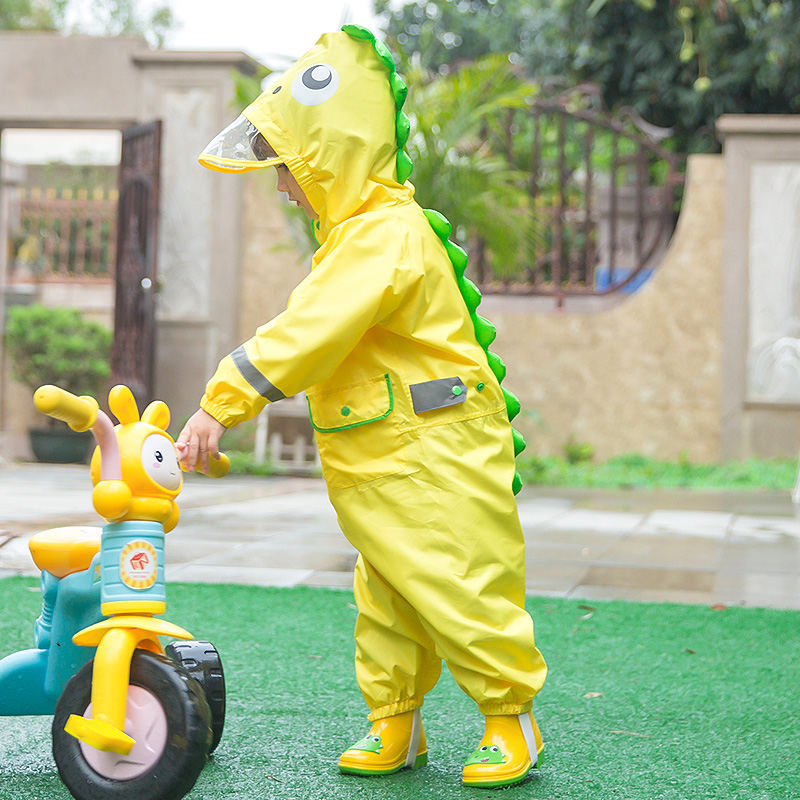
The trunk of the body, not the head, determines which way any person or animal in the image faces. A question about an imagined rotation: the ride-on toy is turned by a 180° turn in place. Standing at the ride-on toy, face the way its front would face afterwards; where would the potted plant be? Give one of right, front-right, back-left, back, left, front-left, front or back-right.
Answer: front-right

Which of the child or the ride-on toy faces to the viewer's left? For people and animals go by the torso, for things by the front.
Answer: the child

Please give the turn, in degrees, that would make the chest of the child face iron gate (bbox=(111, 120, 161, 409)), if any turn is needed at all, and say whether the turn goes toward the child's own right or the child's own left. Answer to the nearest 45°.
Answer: approximately 90° to the child's own right

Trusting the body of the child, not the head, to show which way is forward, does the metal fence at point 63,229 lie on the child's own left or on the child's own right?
on the child's own right

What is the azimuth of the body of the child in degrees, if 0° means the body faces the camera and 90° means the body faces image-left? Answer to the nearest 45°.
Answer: approximately 90°

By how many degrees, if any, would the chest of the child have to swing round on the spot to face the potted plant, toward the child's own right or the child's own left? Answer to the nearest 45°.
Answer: approximately 90° to the child's own right

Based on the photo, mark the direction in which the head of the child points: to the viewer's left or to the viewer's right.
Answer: to the viewer's left

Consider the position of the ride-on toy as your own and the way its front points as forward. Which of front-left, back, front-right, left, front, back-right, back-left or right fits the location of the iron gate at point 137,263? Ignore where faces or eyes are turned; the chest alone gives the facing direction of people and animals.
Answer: back-left

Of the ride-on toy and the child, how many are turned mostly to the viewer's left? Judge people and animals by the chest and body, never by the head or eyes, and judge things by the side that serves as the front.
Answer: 1

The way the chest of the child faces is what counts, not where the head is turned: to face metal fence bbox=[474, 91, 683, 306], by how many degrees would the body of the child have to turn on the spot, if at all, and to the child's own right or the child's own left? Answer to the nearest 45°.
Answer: approximately 90° to the child's own right

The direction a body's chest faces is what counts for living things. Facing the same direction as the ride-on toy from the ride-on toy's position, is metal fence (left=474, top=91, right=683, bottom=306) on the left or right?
on its left
